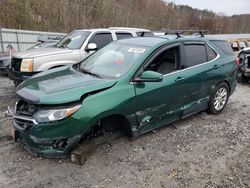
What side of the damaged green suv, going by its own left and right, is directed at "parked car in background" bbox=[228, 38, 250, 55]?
back

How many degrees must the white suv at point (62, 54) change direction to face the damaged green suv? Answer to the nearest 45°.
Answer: approximately 45° to its left

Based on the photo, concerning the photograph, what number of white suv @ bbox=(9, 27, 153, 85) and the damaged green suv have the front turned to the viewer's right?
0

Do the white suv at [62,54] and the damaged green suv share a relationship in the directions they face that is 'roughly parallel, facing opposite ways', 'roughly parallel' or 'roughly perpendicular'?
roughly parallel

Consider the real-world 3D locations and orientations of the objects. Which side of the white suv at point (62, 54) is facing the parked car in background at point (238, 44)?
back

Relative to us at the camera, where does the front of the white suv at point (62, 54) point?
facing the viewer and to the left of the viewer

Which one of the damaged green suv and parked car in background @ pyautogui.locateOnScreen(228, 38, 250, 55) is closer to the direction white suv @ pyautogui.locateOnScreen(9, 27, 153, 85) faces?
the damaged green suv

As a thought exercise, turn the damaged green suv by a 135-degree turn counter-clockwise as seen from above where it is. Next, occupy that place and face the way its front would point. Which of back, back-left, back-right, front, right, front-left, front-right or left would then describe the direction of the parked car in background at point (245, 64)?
front-left

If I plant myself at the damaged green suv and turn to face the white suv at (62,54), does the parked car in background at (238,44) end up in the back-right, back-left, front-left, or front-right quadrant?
front-right
